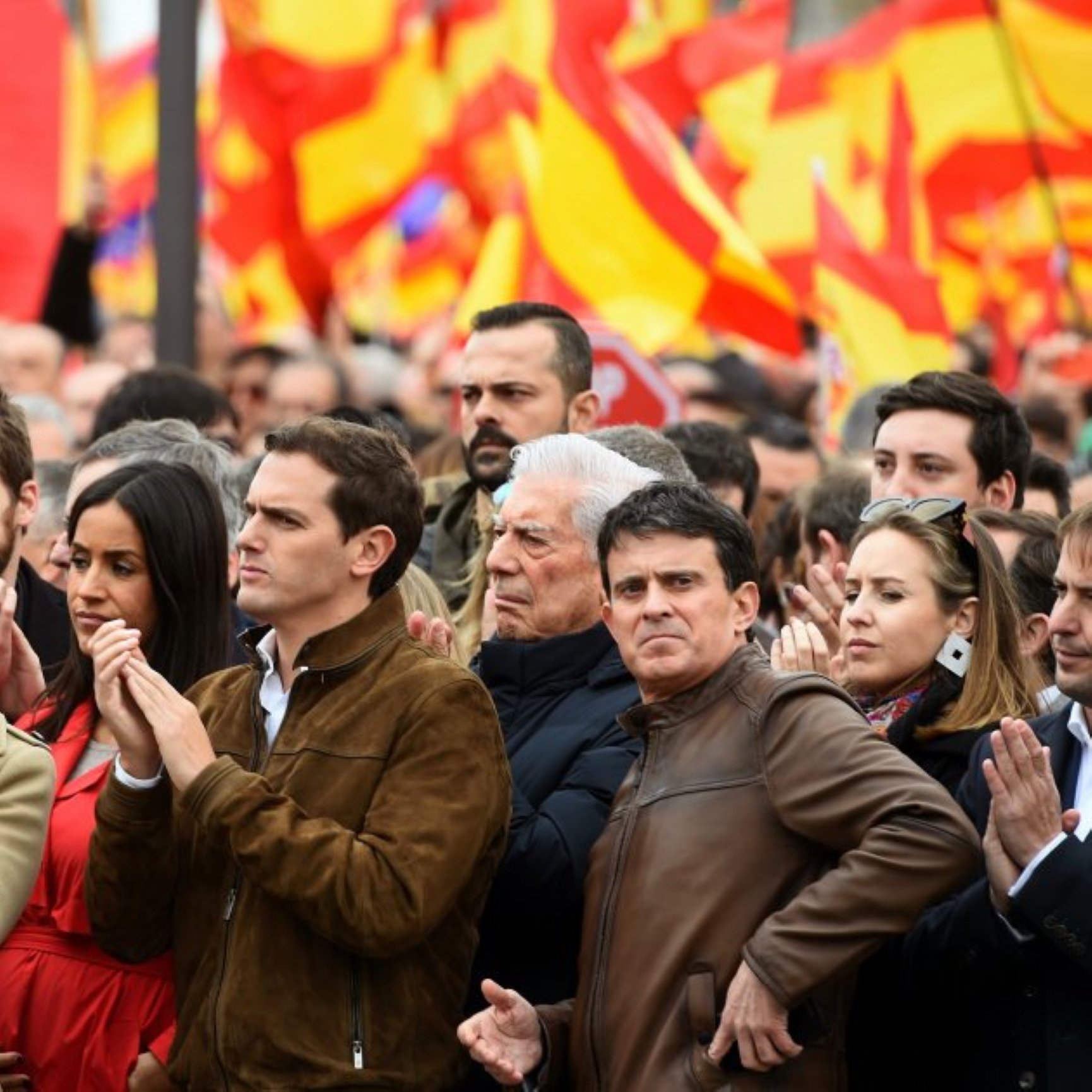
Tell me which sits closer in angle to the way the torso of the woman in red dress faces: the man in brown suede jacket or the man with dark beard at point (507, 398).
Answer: the man in brown suede jacket

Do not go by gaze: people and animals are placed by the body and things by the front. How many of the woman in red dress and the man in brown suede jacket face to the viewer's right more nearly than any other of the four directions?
0

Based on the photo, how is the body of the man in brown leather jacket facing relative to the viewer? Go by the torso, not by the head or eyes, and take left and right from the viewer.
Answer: facing the viewer and to the left of the viewer

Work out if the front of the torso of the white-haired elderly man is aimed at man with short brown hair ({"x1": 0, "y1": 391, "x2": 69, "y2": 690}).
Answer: no

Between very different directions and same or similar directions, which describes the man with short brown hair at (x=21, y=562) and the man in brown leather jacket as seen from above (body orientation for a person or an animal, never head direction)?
same or similar directions

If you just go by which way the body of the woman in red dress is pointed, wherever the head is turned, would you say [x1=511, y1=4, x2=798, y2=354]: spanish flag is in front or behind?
behind

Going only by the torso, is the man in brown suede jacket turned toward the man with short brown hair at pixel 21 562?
no

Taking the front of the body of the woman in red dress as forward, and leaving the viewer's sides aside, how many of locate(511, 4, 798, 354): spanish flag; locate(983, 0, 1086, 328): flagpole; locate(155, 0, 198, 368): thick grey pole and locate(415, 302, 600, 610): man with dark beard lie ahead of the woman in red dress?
0

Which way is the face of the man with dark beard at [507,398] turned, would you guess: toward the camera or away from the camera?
toward the camera

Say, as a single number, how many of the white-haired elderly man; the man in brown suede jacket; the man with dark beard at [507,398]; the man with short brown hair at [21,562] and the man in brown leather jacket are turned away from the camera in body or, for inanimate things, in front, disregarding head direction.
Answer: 0

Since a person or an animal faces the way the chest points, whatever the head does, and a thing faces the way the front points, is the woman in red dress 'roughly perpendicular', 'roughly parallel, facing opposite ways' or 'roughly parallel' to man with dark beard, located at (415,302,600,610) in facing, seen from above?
roughly parallel

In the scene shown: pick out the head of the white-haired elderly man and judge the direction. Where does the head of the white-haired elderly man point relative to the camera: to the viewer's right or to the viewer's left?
to the viewer's left

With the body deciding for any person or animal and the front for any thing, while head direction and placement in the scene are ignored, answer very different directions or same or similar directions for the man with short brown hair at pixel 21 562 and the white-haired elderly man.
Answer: same or similar directions

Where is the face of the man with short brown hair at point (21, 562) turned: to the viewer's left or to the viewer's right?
to the viewer's left

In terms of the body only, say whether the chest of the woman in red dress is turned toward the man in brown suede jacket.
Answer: no

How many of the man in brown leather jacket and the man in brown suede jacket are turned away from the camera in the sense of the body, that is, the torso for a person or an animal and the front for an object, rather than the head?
0

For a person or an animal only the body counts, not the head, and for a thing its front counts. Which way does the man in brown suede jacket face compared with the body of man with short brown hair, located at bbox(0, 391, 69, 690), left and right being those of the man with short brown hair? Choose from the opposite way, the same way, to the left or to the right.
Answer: the same way

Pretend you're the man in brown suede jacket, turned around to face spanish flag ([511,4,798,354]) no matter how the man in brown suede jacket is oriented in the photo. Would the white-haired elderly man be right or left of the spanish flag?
right

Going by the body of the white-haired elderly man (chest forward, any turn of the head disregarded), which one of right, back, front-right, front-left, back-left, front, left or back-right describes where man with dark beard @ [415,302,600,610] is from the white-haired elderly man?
back-right

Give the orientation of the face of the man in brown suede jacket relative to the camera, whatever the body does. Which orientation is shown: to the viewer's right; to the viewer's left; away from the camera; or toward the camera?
to the viewer's left

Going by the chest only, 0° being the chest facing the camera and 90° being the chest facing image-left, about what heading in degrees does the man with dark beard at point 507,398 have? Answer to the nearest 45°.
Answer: approximately 45°
